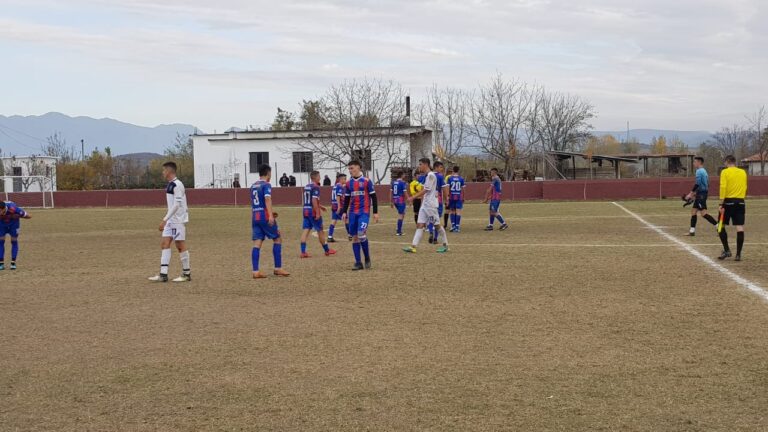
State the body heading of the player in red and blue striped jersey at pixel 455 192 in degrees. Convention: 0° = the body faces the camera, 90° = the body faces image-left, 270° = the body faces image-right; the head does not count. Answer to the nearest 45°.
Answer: approximately 180°

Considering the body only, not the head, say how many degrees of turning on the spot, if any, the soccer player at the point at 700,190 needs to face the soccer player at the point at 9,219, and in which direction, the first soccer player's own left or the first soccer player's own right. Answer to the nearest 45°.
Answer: approximately 45° to the first soccer player's own left

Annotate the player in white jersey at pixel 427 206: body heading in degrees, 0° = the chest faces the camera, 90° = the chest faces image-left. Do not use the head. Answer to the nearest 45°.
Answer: approximately 90°

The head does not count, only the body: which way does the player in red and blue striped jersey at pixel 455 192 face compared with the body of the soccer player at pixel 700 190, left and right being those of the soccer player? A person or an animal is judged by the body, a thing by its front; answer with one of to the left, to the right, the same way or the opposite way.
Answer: to the right

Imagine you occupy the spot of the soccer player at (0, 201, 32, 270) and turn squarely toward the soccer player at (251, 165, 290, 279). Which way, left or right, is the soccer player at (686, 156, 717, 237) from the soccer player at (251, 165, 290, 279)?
left

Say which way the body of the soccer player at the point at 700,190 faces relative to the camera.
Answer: to the viewer's left

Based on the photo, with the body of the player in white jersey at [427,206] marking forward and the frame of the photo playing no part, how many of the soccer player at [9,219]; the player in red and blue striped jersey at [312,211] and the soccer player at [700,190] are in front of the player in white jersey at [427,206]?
2

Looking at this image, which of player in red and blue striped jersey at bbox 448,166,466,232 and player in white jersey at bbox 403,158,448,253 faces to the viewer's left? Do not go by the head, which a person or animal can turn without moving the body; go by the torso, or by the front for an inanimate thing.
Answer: the player in white jersey

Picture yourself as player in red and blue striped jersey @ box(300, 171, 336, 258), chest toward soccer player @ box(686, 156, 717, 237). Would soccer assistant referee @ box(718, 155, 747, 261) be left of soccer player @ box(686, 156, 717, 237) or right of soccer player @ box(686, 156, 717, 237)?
right
